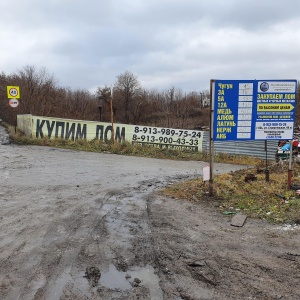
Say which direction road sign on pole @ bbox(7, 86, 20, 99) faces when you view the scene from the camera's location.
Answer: facing the viewer

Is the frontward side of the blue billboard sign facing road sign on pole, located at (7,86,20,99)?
no

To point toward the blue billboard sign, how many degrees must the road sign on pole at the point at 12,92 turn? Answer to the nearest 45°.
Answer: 0° — it already faces it

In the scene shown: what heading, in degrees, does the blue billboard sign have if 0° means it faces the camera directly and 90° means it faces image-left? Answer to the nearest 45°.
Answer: approximately 0°

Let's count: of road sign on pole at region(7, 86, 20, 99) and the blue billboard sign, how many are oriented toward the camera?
2
